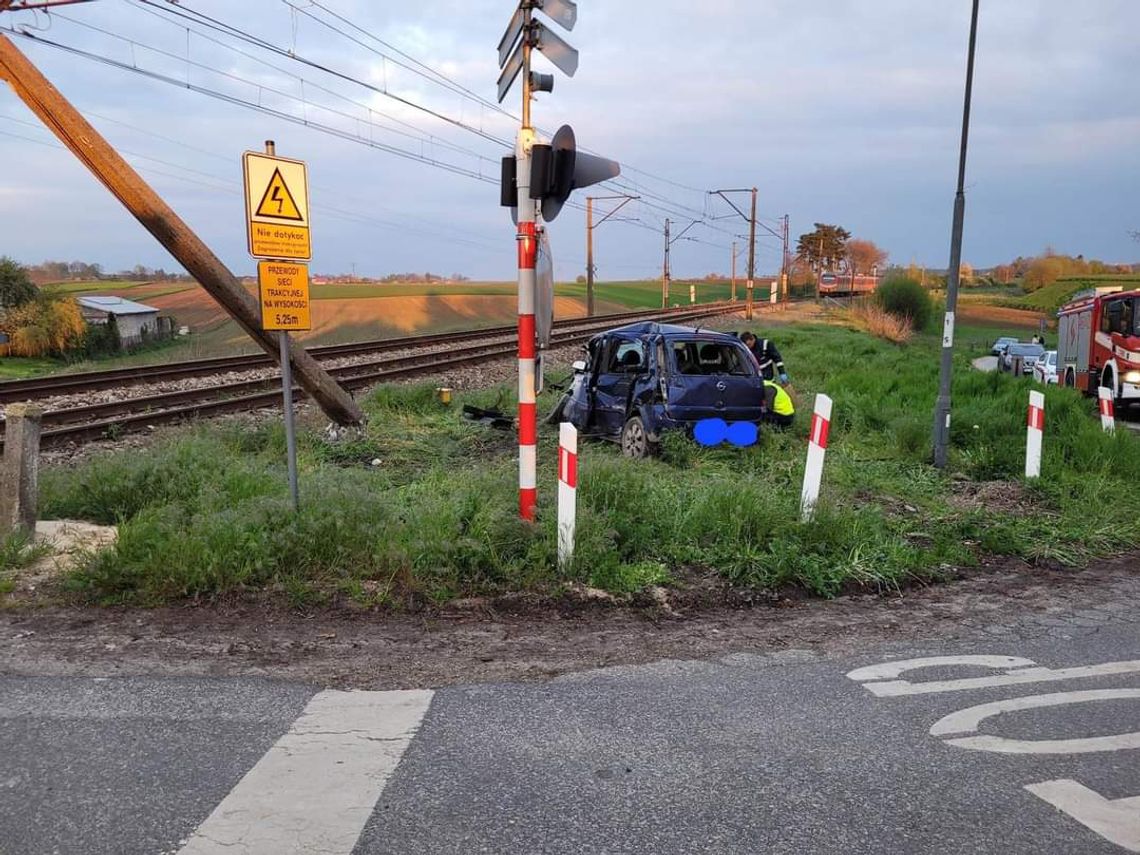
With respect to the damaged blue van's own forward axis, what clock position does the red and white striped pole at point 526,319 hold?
The red and white striped pole is roughly at 8 o'clock from the damaged blue van.

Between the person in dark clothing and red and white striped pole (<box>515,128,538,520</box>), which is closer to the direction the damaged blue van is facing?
the person in dark clothing

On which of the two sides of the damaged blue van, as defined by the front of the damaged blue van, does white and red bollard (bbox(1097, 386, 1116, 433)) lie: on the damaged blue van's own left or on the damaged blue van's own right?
on the damaged blue van's own right

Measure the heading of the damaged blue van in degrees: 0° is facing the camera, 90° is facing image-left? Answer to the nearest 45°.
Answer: approximately 135°

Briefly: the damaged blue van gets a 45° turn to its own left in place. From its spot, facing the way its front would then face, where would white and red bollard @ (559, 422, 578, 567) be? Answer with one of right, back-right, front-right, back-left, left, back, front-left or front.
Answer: left

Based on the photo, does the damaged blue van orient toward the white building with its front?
yes

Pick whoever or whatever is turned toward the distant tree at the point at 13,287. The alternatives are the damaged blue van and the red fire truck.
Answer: the damaged blue van

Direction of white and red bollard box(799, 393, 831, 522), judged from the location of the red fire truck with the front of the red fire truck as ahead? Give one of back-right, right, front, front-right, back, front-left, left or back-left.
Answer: front-right

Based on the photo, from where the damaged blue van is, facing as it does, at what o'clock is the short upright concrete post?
The short upright concrete post is roughly at 9 o'clock from the damaged blue van.

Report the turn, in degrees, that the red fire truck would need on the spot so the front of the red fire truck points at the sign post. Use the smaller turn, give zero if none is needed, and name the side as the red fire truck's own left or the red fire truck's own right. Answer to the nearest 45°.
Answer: approximately 45° to the red fire truck's own right

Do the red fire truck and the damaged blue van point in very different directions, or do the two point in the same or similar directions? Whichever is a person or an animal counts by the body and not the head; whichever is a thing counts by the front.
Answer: very different directions

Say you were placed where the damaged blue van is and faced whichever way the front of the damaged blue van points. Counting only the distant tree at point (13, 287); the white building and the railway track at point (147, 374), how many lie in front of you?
3

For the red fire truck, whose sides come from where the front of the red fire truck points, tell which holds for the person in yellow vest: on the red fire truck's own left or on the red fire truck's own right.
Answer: on the red fire truck's own right

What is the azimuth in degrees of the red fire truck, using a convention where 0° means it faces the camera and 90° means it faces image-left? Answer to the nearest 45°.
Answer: approximately 315°

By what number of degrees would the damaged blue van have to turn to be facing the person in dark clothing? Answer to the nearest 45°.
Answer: approximately 90° to its right

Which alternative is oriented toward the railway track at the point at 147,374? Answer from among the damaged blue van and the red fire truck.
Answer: the damaged blue van
